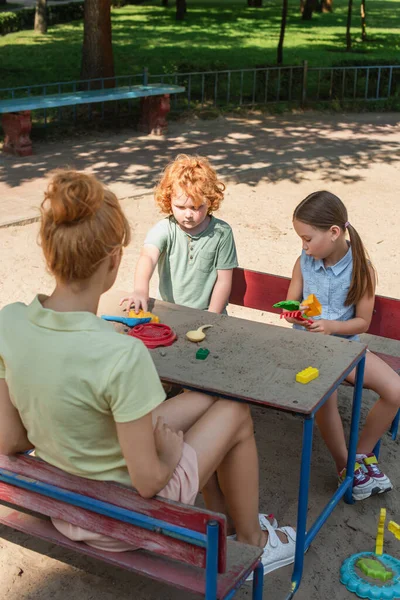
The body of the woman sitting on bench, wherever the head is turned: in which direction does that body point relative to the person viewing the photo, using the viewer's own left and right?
facing away from the viewer and to the right of the viewer

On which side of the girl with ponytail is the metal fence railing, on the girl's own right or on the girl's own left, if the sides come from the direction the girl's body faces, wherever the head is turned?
on the girl's own right

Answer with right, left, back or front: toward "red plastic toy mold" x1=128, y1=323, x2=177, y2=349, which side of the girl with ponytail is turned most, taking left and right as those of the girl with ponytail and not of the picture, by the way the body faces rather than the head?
front

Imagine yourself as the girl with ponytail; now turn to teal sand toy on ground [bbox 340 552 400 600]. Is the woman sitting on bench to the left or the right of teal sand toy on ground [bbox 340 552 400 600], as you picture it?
right

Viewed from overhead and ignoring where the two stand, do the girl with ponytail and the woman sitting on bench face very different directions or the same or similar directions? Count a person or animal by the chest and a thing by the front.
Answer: very different directions

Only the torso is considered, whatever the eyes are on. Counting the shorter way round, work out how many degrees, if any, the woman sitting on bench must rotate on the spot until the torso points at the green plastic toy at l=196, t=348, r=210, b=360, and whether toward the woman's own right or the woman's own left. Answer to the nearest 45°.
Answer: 0° — they already face it

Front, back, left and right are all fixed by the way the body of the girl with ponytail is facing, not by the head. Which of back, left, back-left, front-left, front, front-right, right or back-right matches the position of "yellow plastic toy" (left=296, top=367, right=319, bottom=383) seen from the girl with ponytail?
front-left

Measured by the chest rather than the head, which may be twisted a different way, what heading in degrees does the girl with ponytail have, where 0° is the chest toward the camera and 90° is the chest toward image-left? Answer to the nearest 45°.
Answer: approximately 45°

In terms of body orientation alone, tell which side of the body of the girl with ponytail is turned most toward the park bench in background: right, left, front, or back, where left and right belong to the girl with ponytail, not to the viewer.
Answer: right

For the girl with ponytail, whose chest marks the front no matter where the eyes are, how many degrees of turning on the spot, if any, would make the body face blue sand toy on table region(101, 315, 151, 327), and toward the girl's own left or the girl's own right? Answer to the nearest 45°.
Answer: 0° — they already face it
